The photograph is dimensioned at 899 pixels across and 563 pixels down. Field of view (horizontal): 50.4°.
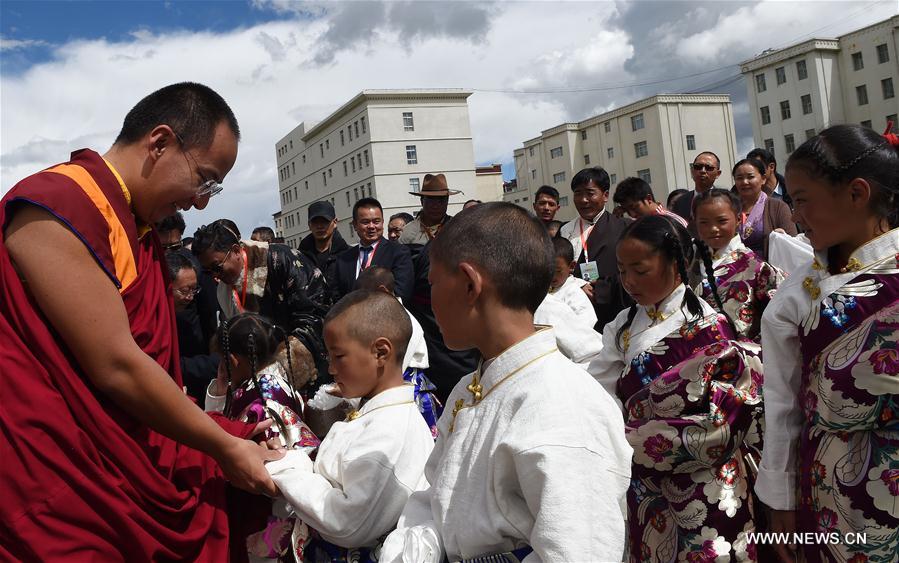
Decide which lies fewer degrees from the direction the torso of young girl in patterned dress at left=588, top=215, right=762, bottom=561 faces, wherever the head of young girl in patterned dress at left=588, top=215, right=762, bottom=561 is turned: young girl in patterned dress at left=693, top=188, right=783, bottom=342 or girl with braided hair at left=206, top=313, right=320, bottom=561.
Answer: the girl with braided hair

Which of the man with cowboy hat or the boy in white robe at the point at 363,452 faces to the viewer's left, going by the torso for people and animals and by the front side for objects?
the boy in white robe

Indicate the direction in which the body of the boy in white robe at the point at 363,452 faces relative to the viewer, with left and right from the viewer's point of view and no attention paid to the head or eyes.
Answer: facing to the left of the viewer

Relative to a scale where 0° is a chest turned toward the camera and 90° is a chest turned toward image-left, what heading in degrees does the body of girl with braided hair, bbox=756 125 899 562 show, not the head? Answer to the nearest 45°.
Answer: approximately 45°

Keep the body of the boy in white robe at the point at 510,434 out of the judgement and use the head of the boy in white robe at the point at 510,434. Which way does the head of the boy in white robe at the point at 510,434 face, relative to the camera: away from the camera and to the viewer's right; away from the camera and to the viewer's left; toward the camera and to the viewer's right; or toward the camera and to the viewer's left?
away from the camera and to the viewer's left

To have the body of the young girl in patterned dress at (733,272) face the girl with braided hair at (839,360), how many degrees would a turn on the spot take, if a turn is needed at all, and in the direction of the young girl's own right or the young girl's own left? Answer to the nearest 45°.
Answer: approximately 45° to the young girl's own left

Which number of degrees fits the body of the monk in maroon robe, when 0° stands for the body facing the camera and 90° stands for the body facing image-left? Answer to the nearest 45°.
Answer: approximately 270°
